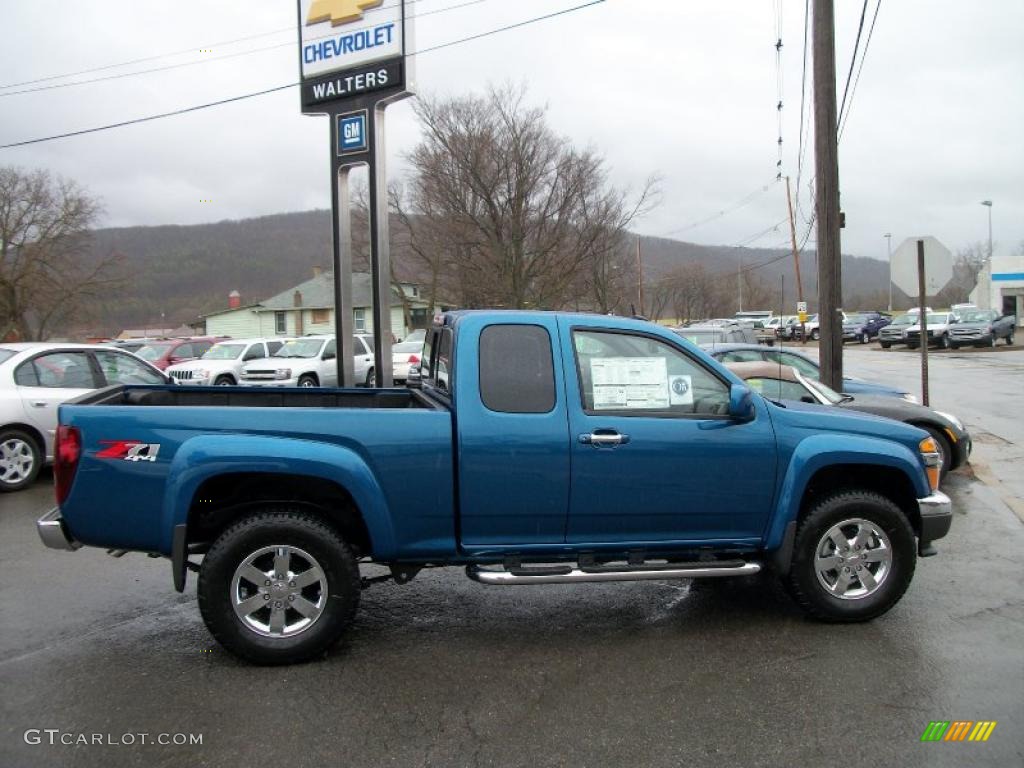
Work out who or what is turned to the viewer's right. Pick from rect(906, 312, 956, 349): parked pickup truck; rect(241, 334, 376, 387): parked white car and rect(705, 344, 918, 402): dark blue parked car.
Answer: the dark blue parked car

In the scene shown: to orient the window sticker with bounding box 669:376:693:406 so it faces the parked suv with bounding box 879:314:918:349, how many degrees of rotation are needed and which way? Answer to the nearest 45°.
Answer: approximately 180°

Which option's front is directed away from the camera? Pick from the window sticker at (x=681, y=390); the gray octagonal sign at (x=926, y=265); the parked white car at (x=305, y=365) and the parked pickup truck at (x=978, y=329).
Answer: the gray octagonal sign

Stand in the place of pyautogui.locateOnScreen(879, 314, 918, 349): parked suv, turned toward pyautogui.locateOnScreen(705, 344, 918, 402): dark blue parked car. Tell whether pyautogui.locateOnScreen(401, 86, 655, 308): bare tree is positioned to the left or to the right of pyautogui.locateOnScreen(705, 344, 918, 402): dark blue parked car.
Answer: right

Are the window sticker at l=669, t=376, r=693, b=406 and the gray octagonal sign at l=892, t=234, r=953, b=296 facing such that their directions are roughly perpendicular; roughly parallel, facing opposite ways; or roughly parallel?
roughly parallel, facing opposite ways

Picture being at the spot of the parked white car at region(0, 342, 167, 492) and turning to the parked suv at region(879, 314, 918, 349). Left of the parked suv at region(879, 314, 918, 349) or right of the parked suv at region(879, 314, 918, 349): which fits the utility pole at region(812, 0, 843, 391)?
right

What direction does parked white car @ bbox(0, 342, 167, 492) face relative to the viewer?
to the viewer's right

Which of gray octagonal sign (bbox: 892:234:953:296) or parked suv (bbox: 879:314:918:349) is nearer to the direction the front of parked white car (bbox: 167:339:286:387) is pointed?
the gray octagonal sign

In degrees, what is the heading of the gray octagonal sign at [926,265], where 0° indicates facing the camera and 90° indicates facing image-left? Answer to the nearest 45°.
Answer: approximately 180°

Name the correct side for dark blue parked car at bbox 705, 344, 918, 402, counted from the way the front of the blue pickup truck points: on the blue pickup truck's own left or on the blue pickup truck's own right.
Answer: on the blue pickup truck's own left

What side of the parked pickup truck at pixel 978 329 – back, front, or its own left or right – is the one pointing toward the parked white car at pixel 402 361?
front

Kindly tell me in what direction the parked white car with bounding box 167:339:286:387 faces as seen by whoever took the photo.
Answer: facing the viewer and to the left of the viewer

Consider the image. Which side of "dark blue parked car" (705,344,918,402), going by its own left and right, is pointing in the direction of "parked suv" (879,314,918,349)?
left

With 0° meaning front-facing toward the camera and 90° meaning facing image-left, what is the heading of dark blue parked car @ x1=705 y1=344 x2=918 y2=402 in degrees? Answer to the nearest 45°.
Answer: approximately 270°

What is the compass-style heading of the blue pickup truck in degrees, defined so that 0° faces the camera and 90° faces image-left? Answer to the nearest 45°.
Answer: approximately 270°
